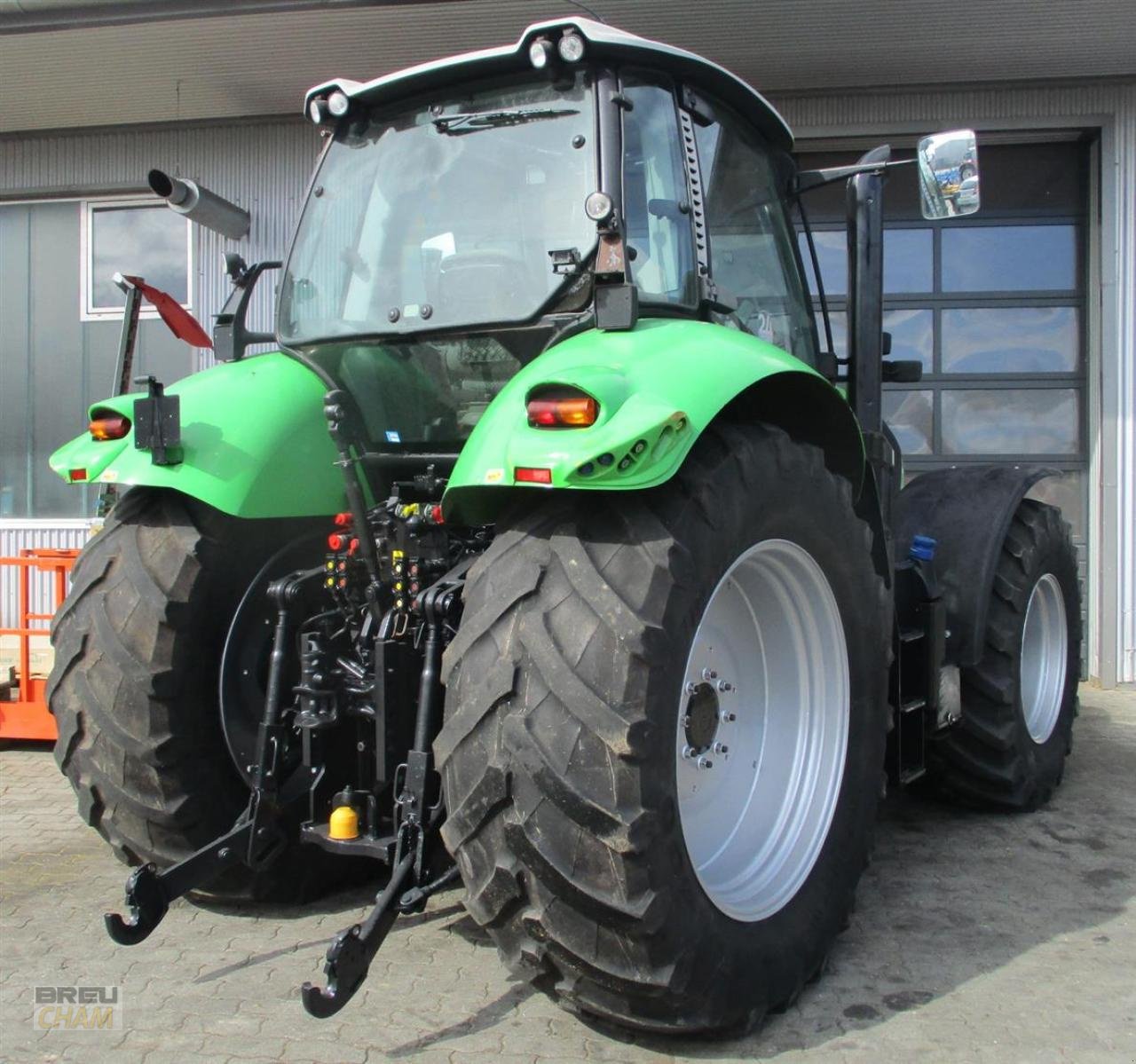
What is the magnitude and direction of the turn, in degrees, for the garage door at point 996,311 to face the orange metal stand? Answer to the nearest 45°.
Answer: approximately 45° to its right

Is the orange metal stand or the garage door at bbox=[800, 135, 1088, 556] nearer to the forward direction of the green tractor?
the garage door

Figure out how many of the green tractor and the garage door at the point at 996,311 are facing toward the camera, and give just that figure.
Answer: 1

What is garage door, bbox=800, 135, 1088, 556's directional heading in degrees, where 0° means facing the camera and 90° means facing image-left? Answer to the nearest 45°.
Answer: approximately 0°

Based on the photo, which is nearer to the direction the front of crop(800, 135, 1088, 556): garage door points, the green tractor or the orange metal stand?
the green tractor

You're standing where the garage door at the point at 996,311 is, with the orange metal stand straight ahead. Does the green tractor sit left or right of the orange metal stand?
left

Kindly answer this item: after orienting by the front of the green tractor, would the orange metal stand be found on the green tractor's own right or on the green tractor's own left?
on the green tractor's own left

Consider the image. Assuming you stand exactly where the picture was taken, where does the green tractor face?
facing away from the viewer and to the right of the viewer
